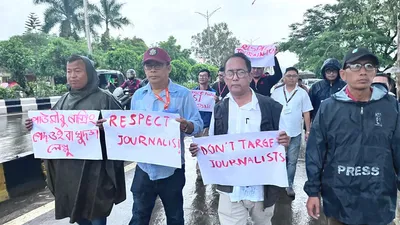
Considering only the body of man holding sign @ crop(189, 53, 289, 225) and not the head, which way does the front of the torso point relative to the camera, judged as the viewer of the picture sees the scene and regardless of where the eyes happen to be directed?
toward the camera

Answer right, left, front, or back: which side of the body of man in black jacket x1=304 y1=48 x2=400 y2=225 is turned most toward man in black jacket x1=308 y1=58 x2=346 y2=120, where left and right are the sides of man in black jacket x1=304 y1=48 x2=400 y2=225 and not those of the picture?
back

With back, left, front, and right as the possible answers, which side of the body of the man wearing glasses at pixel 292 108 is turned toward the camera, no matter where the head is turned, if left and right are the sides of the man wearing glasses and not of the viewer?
front

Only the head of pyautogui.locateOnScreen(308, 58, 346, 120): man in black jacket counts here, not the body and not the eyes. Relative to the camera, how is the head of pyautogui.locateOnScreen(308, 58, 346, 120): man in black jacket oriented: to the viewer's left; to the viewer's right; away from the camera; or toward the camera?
toward the camera

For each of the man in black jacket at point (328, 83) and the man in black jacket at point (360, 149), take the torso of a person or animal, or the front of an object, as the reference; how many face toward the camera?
2

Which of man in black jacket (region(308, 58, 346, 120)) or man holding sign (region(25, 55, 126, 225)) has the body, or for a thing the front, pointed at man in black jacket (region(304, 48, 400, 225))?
man in black jacket (region(308, 58, 346, 120))

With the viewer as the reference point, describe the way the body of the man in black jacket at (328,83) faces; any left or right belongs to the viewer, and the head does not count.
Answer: facing the viewer

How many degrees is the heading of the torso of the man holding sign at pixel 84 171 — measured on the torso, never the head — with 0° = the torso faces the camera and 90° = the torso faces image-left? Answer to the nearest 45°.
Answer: approximately 45°

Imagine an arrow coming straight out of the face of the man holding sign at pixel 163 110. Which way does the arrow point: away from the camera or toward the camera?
toward the camera

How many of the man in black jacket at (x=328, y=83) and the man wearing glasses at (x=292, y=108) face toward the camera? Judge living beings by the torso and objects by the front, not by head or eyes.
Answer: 2

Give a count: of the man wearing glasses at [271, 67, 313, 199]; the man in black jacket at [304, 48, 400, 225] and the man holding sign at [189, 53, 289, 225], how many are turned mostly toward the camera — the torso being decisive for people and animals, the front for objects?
3

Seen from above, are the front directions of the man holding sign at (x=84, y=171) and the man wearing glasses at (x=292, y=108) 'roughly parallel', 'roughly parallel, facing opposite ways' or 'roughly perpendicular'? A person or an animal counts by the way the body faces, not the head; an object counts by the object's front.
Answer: roughly parallel

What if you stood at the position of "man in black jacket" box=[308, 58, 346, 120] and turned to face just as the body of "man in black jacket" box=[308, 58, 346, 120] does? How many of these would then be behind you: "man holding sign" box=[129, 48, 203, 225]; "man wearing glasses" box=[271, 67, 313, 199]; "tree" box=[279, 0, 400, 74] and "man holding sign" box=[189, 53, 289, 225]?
1

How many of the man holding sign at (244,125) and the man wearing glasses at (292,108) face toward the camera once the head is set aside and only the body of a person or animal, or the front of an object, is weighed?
2

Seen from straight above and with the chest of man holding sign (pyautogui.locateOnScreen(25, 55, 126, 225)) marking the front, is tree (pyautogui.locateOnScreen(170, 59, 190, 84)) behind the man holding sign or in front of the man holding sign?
behind

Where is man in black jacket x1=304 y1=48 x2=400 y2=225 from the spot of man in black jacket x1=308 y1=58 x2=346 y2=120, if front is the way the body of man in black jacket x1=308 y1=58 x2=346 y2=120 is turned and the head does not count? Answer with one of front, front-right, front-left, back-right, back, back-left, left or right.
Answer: front
